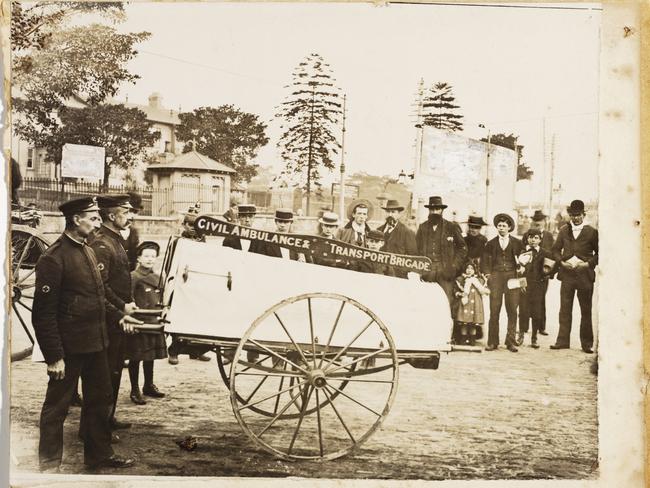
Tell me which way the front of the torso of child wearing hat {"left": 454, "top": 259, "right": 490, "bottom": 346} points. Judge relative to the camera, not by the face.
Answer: toward the camera

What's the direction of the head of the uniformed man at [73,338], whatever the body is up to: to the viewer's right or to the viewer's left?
to the viewer's right

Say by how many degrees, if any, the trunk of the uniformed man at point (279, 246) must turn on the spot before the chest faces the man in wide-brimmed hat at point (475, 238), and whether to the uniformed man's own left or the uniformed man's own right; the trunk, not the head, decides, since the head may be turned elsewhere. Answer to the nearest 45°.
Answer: approximately 90° to the uniformed man's own left

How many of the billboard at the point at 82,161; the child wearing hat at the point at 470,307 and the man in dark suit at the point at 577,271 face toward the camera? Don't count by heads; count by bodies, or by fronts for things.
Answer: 3

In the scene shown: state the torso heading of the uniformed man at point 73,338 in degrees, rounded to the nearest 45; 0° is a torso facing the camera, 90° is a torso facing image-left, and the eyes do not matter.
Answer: approximately 270°

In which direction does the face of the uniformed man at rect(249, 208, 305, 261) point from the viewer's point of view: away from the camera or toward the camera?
toward the camera

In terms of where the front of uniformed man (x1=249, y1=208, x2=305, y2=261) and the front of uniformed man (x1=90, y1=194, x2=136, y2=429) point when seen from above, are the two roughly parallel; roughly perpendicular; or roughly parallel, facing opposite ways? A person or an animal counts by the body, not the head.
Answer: roughly perpendicular

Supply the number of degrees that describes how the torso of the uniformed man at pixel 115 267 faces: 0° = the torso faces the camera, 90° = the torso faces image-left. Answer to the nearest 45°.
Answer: approximately 270°

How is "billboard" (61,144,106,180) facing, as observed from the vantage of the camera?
facing the viewer
